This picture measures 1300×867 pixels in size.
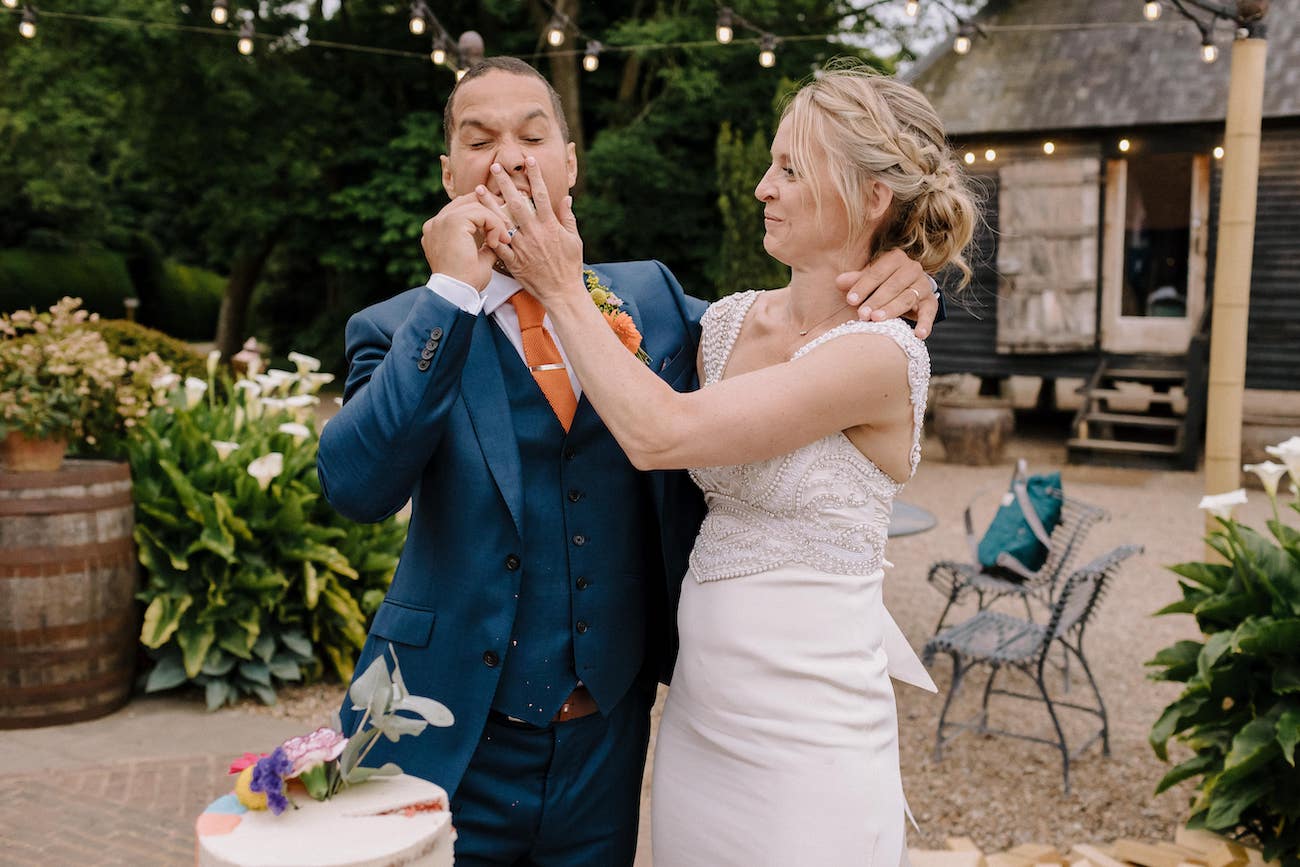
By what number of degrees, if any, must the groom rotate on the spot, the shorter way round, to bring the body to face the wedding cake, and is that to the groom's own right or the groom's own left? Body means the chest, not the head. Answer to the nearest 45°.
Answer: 0° — they already face it

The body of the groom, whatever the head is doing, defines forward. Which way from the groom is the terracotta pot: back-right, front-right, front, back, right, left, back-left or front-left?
back-right

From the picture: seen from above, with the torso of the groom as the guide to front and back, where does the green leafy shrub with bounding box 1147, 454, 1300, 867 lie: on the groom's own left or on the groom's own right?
on the groom's own left

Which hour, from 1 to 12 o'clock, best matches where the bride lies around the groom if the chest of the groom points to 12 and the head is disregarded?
The bride is roughly at 9 o'clock from the groom.

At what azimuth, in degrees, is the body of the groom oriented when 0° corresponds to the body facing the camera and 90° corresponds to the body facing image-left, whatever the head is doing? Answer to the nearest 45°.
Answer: approximately 0°

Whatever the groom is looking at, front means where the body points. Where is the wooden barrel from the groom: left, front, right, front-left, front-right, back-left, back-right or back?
back-right

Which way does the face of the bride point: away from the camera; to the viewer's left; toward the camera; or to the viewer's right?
to the viewer's left
